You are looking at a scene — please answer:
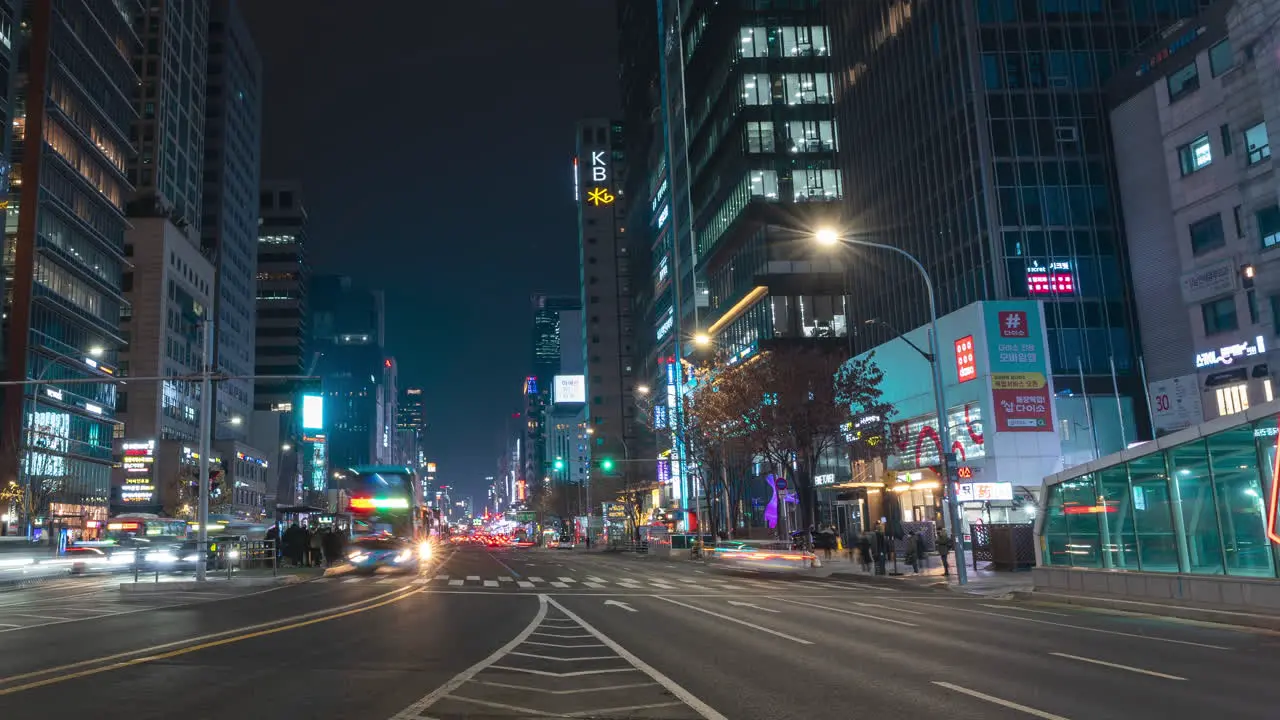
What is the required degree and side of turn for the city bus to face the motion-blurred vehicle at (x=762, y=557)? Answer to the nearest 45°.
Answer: approximately 90° to its left

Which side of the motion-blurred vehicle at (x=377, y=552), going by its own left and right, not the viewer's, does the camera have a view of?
front

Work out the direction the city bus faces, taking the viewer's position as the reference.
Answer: facing the viewer

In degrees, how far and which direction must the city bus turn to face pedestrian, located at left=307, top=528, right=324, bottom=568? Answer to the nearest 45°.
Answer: approximately 135° to its right
